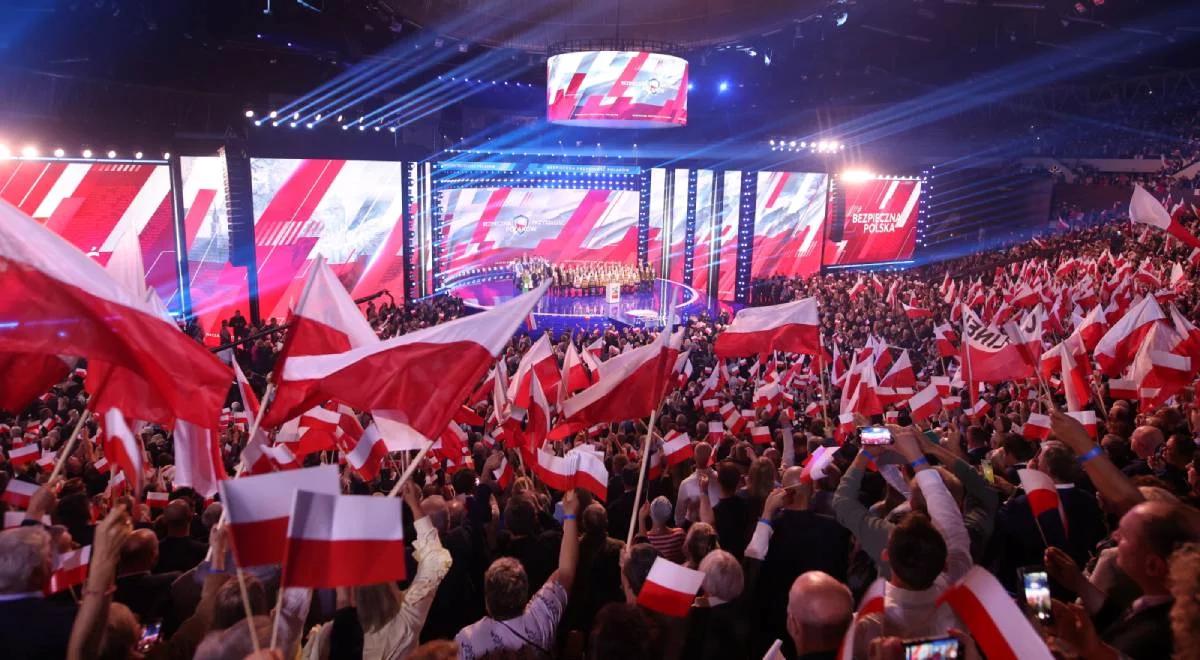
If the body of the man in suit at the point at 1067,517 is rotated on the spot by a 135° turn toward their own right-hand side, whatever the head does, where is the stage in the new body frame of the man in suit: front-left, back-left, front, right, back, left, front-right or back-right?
back-left

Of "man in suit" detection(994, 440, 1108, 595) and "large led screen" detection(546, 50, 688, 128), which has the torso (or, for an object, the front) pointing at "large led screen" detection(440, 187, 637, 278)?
the man in suit

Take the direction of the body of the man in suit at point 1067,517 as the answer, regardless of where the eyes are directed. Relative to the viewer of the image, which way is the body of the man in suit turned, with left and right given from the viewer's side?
facing away from the viewer and to the left of the viewer

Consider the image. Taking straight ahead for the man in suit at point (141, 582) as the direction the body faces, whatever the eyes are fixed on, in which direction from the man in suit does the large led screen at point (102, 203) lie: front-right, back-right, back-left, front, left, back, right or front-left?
front-left

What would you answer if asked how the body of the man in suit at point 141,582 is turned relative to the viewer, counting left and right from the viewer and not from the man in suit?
facing away from the viewer and to the right of the viewer

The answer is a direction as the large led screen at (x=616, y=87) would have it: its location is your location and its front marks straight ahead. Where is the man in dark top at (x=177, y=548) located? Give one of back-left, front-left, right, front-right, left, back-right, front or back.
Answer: front

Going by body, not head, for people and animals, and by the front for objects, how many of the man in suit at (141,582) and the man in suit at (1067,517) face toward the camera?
0

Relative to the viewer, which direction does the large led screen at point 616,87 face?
toward the camera

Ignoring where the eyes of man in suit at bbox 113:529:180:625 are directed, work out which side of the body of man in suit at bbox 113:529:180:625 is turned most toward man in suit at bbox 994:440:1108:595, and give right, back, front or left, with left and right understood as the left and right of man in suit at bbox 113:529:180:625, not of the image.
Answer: right

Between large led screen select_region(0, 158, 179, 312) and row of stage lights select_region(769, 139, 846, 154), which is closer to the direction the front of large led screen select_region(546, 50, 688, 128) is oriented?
the large led screen

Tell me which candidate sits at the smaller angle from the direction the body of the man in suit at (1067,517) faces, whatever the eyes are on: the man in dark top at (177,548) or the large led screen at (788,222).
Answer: the large led screen

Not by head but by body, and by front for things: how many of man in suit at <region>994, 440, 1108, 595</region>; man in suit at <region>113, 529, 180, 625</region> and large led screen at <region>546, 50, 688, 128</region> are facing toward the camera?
1

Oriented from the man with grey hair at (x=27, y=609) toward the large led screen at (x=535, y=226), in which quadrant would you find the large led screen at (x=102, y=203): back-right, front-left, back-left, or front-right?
front-left

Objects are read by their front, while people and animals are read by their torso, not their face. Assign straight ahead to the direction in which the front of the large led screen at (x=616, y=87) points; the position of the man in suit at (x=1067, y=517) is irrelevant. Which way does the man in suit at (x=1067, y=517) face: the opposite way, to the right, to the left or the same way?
the opposite way

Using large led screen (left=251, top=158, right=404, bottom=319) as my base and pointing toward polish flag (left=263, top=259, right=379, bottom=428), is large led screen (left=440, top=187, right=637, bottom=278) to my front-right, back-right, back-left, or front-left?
back-left

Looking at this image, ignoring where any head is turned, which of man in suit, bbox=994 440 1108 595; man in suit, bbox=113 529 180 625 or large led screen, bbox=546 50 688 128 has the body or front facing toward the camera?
the large led screen

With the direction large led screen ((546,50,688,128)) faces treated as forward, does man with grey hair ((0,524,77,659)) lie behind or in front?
in front

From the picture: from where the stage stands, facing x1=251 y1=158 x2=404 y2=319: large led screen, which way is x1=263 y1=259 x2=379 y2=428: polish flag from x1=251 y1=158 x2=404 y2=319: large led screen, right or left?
left

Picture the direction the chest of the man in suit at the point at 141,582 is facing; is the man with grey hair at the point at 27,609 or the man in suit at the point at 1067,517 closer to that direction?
the man in suit

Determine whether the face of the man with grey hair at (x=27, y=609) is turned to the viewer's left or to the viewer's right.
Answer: to the viewer's right

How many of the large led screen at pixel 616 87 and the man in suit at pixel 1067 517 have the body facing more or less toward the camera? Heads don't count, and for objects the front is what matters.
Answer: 1
